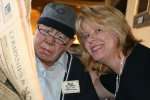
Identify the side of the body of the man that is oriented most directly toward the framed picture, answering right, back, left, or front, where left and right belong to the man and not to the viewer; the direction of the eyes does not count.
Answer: back

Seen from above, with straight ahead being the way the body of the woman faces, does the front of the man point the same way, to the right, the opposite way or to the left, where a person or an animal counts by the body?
the same way

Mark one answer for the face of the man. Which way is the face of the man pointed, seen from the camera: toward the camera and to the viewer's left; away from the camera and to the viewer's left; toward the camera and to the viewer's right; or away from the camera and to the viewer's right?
toward the camera and to the viewer's left

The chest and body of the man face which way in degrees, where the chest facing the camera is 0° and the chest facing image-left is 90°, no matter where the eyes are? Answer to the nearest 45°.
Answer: approximately 45°

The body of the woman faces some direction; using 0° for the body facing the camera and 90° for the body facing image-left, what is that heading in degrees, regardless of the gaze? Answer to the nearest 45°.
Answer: approximately 45°

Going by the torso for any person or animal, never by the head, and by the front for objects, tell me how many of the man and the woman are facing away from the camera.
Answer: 0

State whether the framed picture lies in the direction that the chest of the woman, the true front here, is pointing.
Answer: no
